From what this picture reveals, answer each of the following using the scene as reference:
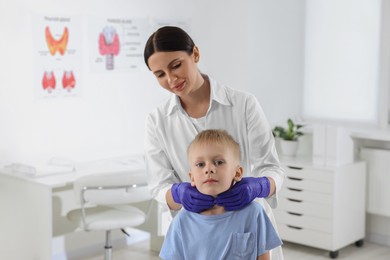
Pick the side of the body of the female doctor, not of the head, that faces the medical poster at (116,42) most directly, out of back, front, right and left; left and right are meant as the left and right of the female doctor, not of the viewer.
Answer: back

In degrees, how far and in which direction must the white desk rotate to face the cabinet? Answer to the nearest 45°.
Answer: approximately 45° to its left

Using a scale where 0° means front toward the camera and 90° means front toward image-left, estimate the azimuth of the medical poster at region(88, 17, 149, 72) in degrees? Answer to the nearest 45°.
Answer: approximately 0°
